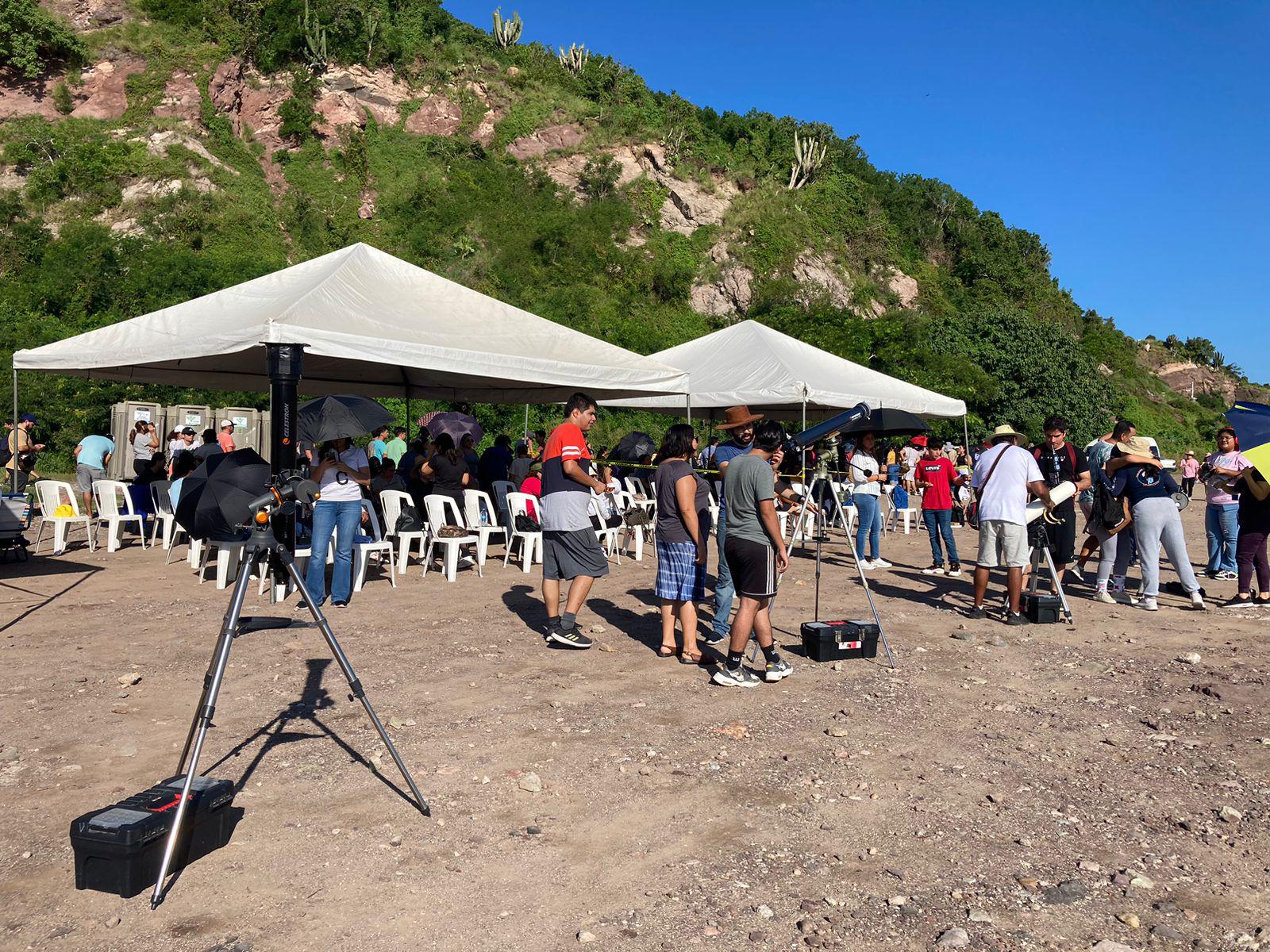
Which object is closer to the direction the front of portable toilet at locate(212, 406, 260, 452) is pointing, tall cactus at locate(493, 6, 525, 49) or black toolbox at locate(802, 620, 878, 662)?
the black toolbox

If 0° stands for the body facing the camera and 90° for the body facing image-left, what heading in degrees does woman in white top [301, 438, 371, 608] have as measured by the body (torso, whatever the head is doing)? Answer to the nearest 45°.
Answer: approximately 0°

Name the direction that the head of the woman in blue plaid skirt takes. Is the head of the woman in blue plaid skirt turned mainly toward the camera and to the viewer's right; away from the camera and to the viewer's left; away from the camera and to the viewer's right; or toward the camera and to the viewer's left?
away from the camera and to the viewer's right

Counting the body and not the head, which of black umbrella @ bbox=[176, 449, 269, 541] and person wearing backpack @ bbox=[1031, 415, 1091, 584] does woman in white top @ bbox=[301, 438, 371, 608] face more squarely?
the black umbrella

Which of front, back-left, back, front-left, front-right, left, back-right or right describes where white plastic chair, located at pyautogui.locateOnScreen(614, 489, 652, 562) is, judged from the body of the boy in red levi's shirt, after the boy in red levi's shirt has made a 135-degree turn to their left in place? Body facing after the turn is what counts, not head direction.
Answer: back-left

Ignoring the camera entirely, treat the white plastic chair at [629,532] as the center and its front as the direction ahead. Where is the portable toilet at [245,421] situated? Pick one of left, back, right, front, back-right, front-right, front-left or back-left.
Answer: back

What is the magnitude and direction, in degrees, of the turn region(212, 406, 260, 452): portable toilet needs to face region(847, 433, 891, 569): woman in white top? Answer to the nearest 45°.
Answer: approximately 45° to its left
